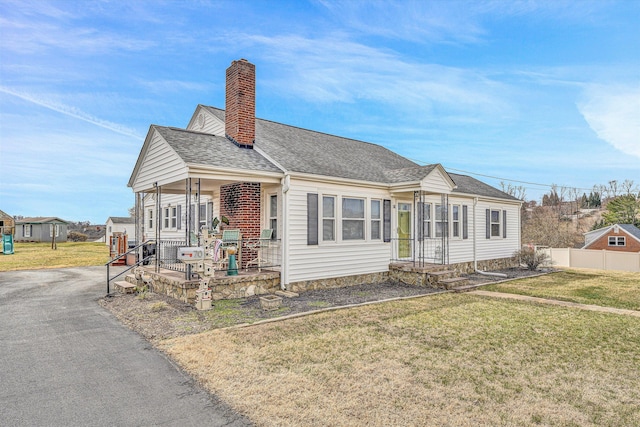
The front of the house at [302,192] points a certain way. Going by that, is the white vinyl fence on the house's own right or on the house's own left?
on the house's own left

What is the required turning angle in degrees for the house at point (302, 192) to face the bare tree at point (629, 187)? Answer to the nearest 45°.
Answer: approximately 90° to its left

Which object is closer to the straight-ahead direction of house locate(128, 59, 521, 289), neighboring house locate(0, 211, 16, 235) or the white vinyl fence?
the white vinyl fence

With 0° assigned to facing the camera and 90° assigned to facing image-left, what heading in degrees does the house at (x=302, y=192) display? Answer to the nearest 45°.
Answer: approximately 315°

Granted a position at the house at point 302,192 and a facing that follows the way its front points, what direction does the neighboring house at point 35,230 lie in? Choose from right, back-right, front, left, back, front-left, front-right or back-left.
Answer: back

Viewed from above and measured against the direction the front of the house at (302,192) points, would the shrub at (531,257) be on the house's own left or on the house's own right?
on the house's own left

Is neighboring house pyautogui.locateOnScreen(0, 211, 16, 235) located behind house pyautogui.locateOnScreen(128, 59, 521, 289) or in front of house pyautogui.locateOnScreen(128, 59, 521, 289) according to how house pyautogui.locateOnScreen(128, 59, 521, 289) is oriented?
behind

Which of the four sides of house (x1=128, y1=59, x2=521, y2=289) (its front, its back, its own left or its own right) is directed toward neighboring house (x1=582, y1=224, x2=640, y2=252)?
left
